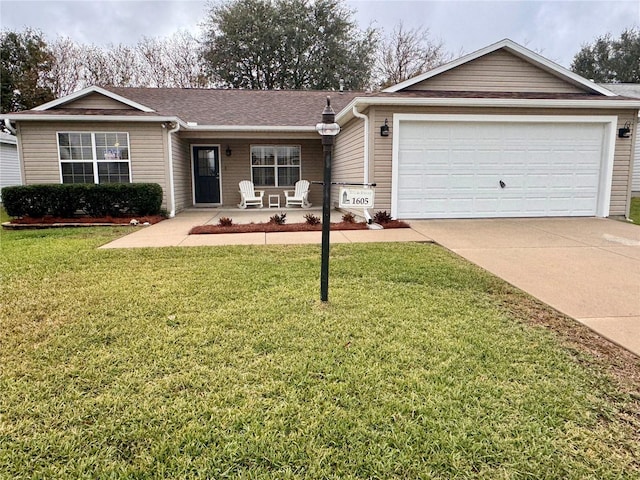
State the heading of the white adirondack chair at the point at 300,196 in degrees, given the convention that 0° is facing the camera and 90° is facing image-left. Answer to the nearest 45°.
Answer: approximately 45°

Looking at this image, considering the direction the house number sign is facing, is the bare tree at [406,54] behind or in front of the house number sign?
behind

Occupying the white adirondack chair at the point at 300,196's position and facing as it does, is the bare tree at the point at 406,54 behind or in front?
behind

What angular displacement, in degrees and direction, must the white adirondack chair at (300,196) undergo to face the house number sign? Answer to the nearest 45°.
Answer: approximately 45° to its left

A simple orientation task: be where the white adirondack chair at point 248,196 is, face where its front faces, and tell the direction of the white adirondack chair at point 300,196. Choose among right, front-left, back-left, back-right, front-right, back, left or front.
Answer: front-left

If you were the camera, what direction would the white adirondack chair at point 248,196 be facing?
facing the viewer and to the right of the viewer

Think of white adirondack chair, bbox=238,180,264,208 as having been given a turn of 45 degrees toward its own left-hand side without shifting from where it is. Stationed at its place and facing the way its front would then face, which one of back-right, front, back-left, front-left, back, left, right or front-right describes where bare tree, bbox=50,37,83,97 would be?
back-left

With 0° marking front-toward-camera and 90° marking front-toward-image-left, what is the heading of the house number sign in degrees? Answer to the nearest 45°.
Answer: approximately 0°
